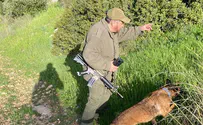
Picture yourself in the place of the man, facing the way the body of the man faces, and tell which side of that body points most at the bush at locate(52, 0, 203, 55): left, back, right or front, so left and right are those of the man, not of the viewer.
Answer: left

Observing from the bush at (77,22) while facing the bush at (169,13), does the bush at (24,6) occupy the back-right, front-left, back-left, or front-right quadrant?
back-left

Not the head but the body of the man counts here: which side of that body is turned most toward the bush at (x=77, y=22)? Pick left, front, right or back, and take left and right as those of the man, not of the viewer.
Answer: left

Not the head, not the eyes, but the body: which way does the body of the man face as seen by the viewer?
to the viewer's right

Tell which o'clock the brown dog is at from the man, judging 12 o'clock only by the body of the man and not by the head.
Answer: The brown dog is roughly at 2 o'clock from the man.

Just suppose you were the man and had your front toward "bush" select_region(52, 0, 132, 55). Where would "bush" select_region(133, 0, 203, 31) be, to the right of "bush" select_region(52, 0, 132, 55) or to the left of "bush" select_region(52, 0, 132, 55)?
right

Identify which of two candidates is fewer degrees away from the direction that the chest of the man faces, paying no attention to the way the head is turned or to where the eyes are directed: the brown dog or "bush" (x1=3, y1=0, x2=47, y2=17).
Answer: the brown dog
